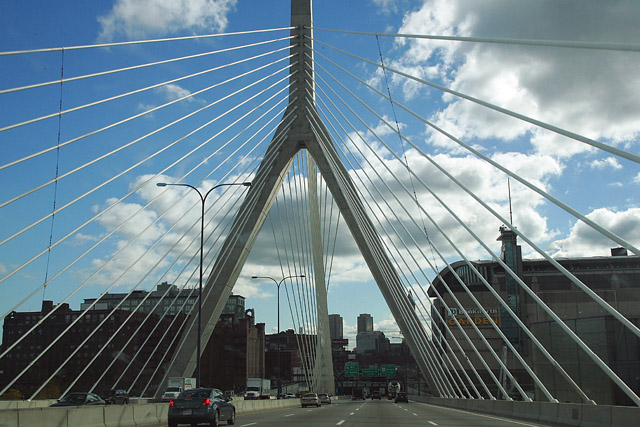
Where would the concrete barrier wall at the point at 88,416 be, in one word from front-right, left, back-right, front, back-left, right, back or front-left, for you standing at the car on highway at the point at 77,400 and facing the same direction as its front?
front-left

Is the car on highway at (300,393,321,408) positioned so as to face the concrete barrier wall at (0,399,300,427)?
no

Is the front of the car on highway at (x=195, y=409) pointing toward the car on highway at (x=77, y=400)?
no

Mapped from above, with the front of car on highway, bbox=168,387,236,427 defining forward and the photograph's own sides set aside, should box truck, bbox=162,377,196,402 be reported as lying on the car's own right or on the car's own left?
on the car's own left

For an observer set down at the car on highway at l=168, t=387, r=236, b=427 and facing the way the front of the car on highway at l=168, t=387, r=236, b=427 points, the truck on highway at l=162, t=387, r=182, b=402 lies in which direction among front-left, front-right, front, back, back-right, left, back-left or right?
front-left

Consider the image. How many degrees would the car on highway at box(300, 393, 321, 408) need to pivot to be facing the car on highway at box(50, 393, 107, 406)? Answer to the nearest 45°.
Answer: approximately 135° to its left

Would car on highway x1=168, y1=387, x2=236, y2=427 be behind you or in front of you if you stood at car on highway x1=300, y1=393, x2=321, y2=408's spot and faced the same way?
behind

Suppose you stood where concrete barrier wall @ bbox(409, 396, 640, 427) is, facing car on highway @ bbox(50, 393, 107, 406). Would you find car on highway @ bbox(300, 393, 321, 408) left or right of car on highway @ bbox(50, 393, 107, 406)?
right

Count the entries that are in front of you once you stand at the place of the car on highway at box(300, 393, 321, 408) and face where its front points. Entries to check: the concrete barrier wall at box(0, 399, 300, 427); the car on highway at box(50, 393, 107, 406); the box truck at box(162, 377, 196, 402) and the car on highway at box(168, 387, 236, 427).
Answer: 0

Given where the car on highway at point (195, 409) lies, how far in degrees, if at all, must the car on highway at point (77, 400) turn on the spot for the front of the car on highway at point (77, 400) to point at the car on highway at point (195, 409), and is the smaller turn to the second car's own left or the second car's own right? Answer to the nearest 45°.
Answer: approximately 45° to the second car's own left

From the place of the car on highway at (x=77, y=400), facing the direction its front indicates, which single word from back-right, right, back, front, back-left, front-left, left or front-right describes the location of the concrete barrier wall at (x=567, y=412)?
left

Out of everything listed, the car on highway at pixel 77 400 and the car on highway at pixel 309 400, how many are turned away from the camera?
1

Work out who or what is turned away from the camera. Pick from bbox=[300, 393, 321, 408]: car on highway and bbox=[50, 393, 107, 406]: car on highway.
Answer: bbox=[300, 393, 321, 408]: car on highway

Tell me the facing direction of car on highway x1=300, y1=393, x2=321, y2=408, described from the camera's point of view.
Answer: facing away from the viewer

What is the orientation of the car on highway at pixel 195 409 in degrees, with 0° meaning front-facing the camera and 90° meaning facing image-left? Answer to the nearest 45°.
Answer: approximately 225°

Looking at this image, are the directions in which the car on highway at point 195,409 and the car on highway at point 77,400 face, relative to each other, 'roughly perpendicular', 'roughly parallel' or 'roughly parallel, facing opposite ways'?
roughly parallel, facing opposite ways
